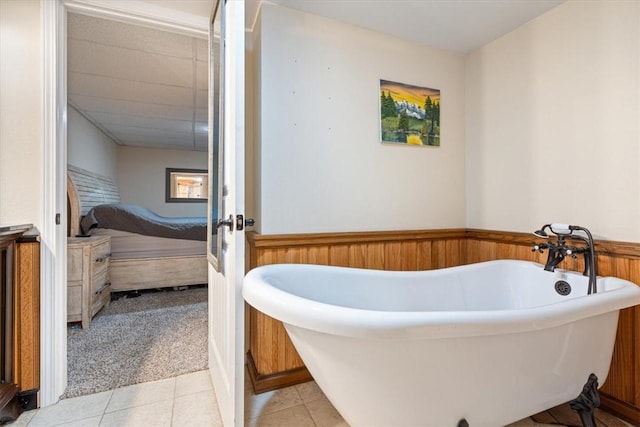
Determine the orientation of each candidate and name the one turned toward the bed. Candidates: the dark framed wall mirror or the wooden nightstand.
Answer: the dark framed wall mirror

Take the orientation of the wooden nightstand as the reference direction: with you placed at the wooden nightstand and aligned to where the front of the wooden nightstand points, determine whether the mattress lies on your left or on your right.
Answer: on your left

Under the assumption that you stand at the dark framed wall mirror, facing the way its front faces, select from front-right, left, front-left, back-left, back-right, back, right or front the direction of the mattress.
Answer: front

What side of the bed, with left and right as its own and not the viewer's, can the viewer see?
right

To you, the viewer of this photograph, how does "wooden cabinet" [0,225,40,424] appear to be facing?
facing the viewer and to the right of the viewer

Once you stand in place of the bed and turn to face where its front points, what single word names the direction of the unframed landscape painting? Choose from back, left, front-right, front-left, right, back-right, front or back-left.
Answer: front-right

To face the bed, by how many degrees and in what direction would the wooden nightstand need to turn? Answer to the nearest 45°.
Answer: approximately 90° to its left

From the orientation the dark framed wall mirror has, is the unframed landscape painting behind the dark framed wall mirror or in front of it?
in front

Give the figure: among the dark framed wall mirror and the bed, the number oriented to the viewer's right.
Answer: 1

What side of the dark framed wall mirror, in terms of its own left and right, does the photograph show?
front

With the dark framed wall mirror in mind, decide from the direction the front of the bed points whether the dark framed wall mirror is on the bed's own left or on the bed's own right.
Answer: on the bed's own left

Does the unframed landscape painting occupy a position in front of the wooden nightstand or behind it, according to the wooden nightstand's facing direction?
in front
